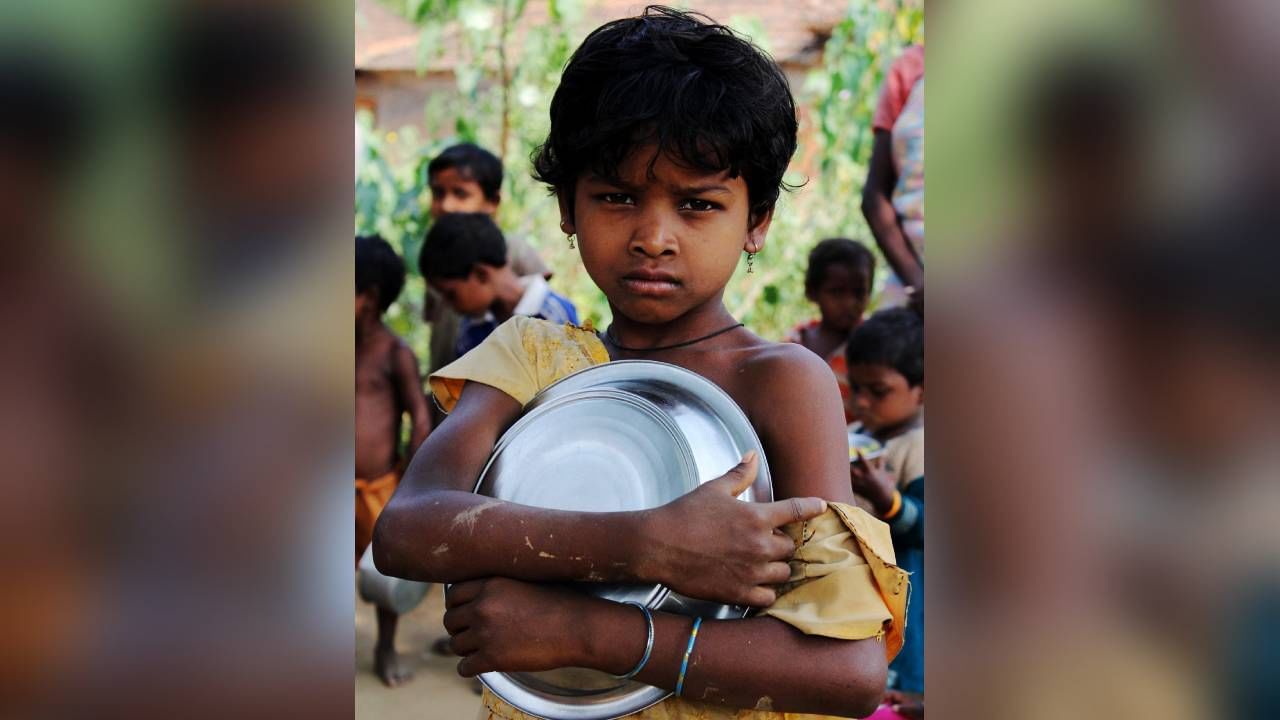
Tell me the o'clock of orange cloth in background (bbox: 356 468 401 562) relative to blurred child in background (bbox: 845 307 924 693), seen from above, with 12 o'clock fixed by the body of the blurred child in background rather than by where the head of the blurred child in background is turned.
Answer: The orange cloth in background is roughly at 2 o'clock from the blurred child in background.

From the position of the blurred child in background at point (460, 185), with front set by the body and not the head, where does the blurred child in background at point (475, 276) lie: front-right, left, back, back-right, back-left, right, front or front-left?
front-left

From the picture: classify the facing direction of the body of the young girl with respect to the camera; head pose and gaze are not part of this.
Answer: toward the camera

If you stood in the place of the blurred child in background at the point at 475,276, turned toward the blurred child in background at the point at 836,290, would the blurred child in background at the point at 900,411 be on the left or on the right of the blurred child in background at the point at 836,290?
right

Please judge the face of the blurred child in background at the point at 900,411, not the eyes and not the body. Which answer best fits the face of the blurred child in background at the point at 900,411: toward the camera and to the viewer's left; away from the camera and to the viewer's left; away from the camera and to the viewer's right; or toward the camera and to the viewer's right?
toward the camera and to the viewer's left

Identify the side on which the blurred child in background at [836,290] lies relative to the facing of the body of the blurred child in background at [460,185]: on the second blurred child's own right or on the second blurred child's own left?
on the second blurred child's own left

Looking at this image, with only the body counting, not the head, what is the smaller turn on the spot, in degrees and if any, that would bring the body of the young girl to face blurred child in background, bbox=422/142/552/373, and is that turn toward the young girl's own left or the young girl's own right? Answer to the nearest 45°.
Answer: approximately 180°

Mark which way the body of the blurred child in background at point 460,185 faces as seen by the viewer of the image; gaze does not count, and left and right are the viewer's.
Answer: facing the viewer and to the left of the viewer

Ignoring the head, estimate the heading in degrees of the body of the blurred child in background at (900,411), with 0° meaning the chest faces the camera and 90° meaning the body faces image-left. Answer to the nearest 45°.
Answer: approximately 45°
